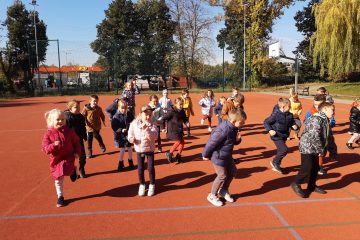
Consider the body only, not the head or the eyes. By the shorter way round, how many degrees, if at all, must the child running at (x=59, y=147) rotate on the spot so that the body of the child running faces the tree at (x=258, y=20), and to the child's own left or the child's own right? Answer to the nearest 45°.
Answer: approximately 135° to the child's own left

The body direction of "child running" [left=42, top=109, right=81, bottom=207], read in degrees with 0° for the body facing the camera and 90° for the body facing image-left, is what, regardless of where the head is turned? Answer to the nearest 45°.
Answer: approximately 0°

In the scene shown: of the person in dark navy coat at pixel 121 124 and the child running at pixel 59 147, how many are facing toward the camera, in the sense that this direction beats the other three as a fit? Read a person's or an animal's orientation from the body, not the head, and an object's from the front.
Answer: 2

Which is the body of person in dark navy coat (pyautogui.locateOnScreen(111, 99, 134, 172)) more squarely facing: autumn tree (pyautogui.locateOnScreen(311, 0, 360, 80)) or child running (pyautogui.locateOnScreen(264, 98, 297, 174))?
the child running

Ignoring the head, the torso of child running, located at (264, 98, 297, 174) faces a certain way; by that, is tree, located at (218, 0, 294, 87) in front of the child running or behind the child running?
behind
